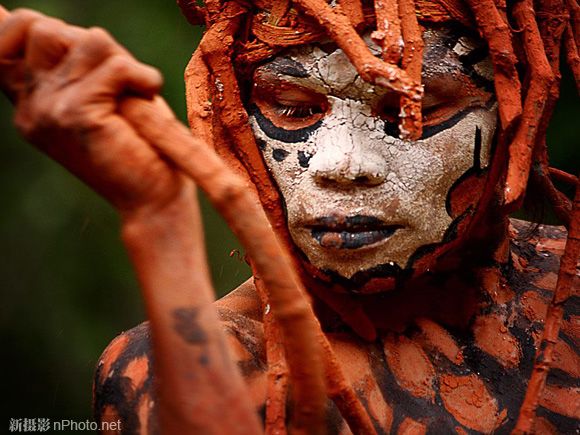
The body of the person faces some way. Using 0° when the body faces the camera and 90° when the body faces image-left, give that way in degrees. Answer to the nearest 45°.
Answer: approximately 0°
